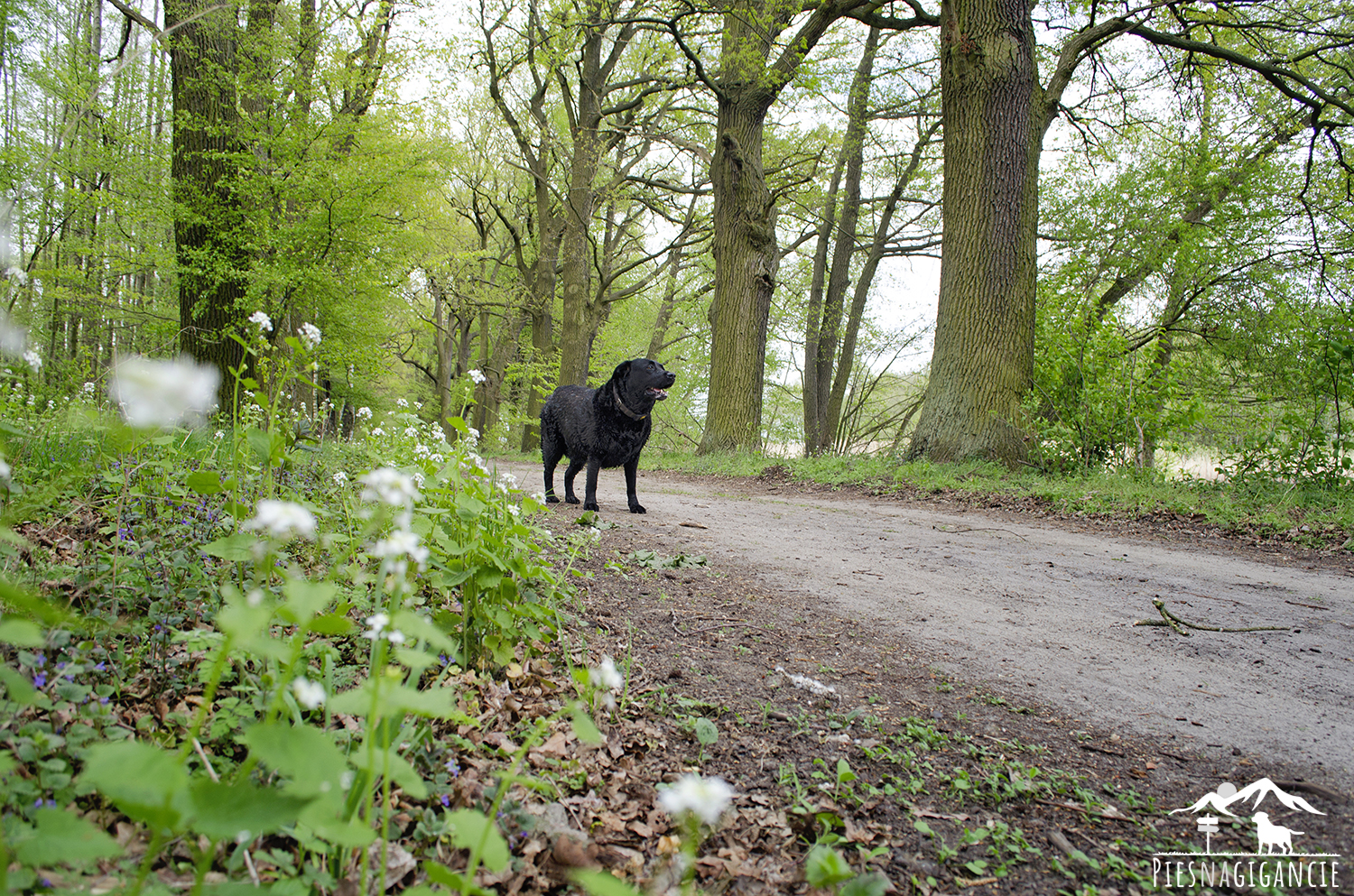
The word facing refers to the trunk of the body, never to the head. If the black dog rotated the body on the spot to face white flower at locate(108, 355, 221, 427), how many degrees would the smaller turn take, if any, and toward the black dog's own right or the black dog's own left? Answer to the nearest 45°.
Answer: approximately 45° to the black dog's own right

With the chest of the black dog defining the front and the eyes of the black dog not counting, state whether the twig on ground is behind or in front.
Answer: in front

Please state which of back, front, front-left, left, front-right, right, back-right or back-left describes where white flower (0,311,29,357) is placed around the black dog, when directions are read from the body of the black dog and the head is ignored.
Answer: right
